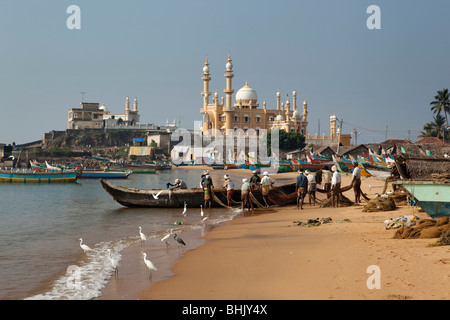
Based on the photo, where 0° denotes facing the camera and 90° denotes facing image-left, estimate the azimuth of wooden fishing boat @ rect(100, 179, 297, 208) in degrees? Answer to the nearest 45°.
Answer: approximately 90°

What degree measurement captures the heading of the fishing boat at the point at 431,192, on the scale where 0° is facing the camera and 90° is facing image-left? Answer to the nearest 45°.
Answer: approximately 90°

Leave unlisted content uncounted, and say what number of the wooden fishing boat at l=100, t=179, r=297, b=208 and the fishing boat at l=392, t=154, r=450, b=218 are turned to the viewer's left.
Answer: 2

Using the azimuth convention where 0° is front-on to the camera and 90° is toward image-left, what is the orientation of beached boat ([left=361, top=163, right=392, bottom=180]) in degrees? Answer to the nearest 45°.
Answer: approximately 90°

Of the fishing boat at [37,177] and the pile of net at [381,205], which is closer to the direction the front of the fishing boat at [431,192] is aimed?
the fishing boat

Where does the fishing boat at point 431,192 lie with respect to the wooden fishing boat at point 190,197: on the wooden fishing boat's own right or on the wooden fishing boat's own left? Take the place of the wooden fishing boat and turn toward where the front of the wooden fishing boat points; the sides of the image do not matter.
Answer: on the wooden fishing boat's own left

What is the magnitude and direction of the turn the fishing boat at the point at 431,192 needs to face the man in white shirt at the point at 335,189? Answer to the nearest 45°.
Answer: approximately 45° to its right
